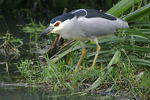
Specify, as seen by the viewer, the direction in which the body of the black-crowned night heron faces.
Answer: to the viewer's left

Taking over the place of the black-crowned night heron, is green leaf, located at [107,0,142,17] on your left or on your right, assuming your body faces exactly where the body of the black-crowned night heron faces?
on your right

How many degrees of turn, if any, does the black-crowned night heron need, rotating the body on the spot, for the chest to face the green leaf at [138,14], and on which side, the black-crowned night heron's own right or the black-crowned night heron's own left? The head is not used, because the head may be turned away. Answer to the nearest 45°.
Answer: approximately 135° to the black-crowned night heron's own right
